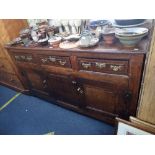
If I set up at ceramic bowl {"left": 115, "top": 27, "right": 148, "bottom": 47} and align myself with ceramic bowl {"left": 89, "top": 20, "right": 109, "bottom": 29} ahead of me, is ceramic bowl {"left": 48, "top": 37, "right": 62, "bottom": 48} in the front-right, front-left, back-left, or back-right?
front-left

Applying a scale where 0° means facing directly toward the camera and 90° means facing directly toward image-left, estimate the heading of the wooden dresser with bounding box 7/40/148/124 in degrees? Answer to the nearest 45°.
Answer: approximately 45°
